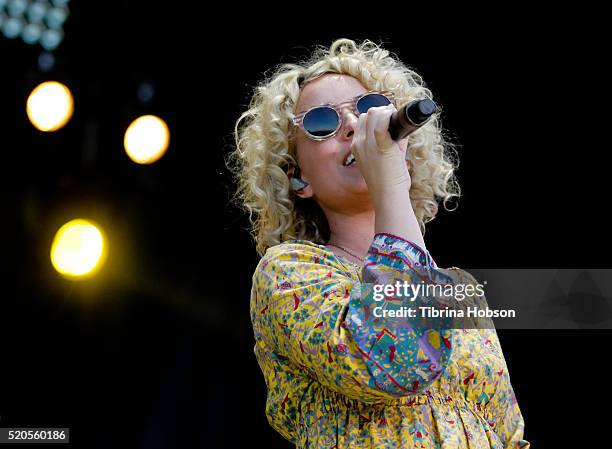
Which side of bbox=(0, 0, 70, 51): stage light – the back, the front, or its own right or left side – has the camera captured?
front
